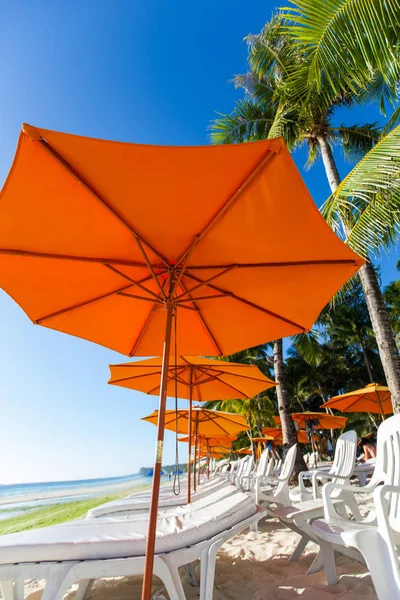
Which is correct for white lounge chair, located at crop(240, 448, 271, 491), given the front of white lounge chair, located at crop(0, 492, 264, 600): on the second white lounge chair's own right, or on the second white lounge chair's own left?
on the second white lounge chair's own right

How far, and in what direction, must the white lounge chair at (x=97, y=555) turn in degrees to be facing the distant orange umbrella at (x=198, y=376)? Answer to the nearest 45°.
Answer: approximately 90° to its right

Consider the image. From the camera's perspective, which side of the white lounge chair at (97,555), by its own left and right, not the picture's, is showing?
left

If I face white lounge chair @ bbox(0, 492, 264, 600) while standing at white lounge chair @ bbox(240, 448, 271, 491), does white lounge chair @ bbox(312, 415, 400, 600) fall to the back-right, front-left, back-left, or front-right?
front-left

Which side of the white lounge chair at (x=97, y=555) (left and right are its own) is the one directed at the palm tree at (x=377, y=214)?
back

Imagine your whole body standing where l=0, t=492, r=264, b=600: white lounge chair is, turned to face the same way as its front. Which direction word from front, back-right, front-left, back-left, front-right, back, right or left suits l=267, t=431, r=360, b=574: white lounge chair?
back-right

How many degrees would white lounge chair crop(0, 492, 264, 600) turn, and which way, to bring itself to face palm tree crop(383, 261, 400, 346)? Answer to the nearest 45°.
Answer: approximately 135° to its right

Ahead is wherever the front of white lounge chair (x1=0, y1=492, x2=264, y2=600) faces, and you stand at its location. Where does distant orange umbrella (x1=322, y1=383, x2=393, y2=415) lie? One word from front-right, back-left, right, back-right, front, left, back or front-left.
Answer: back-right

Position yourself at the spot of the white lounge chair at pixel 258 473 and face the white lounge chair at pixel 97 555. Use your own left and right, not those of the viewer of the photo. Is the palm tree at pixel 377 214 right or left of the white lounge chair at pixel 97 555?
left
